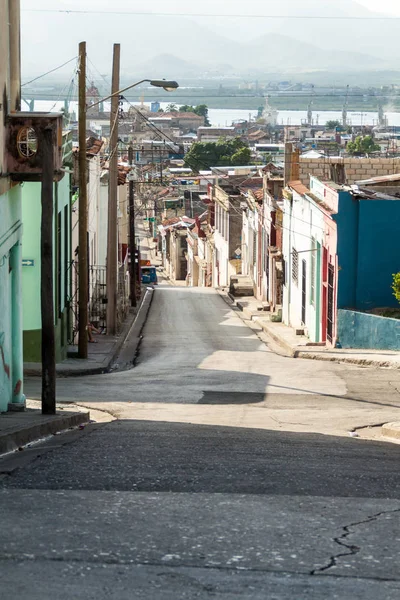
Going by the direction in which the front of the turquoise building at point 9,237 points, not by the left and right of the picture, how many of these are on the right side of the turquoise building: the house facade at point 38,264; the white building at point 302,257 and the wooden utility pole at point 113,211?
0

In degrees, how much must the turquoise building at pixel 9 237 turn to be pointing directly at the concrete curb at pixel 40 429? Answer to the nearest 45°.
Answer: approximately 90° to its right

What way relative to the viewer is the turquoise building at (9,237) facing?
to the viewer's right

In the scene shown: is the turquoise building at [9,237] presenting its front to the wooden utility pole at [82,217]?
no

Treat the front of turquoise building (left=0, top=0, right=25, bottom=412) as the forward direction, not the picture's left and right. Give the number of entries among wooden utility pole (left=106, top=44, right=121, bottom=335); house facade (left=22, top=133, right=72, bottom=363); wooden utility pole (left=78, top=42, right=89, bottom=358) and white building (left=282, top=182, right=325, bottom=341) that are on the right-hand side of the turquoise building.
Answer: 0

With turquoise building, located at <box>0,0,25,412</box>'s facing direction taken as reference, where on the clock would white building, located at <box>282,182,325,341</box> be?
The white building is roughly at 10 o'clock from the turquoise building.

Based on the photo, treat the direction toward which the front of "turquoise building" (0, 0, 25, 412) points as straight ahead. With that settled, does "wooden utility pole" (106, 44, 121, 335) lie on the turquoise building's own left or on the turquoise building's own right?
on the turquoise building's own left

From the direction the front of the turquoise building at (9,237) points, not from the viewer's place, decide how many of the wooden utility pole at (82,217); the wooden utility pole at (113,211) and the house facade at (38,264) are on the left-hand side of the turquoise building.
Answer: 3

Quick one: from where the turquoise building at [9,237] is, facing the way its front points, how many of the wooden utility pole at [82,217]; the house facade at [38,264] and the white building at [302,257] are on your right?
0

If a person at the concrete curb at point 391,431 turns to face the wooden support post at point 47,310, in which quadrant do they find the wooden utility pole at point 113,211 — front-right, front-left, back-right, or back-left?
front-right

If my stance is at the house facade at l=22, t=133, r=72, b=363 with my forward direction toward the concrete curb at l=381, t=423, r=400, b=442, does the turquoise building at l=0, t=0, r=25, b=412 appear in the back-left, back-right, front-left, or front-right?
front-right

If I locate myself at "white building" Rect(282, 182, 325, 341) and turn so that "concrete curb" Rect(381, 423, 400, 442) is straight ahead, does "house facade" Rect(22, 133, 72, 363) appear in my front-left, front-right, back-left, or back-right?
front-right

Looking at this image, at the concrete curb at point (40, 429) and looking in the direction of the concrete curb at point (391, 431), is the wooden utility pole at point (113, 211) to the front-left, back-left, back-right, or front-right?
front-left

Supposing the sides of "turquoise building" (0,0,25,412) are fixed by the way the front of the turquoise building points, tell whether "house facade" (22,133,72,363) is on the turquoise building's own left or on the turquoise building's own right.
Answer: on the turquoise building's own left

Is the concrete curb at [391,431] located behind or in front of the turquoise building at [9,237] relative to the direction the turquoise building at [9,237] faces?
in front
